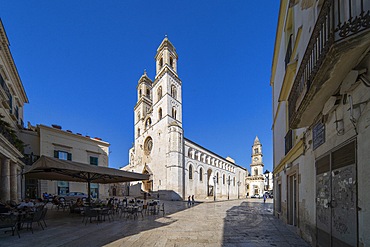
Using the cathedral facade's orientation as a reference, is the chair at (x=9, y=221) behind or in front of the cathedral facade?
in front

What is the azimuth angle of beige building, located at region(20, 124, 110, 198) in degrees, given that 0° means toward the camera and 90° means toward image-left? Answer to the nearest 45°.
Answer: approximately 315°

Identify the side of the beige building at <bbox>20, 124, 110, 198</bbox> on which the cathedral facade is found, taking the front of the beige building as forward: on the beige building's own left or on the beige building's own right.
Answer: on the beige building's own left

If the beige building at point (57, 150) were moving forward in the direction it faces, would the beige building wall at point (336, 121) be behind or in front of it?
in front

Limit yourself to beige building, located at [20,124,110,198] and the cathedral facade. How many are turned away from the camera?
0

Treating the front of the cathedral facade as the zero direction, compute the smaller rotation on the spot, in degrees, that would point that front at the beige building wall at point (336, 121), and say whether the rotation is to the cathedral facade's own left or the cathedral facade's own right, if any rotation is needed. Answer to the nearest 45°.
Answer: approximately 45° to the cathedral facade's own left

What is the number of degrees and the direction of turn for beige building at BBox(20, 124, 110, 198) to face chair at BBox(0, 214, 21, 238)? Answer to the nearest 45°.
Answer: approximately 45° to its right
